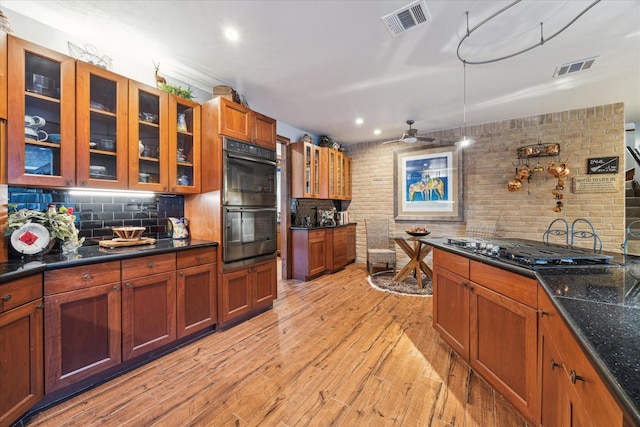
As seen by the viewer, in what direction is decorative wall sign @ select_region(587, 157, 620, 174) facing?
toward the camera

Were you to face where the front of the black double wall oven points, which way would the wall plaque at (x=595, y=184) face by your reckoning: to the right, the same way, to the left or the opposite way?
to the right

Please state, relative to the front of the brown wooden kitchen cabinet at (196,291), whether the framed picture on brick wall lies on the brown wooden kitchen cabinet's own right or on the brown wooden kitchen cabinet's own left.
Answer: on the brown wooden kitchen cabinet's own left

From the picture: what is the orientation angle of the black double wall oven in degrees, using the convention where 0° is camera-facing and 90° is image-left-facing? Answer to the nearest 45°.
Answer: approximately 315°

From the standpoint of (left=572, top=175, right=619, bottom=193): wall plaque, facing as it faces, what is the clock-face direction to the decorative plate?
The decorative plate is roughly at 1 o'clock from the wall plaque.

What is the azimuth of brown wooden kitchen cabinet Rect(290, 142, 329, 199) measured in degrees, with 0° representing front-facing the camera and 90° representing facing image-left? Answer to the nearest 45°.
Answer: approximately 315°

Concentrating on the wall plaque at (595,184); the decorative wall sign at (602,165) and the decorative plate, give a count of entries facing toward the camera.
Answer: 3

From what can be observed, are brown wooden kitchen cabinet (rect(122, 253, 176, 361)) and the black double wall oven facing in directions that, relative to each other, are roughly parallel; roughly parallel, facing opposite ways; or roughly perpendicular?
roughly parallel

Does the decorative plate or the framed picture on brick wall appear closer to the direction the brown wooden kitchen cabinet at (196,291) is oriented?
the framed picture on brick wall

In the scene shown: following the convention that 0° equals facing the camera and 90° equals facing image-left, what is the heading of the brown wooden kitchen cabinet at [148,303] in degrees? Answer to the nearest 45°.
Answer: approximately 315°

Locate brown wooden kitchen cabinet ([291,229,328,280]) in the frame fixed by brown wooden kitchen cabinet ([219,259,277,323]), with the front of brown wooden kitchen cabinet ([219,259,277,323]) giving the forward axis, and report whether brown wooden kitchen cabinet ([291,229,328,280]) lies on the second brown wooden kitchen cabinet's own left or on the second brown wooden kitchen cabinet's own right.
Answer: on the second brown wooden kitchen cabinet's own left

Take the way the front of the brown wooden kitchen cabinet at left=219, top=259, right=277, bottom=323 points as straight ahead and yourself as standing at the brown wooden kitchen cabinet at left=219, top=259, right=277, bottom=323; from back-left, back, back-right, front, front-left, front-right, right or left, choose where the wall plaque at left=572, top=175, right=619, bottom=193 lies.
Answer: front-left
